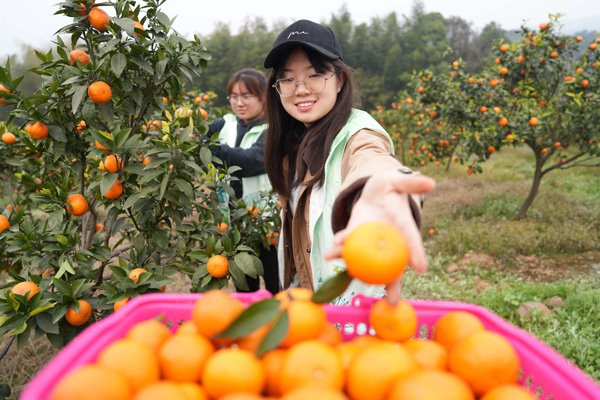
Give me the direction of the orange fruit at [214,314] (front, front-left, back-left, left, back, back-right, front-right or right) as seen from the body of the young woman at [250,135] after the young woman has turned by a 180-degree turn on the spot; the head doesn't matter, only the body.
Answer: back-right

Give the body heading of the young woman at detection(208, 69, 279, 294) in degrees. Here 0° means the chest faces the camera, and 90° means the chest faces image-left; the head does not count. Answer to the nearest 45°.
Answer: approximately 45°

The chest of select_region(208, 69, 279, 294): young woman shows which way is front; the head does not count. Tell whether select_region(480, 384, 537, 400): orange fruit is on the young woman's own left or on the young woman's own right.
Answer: on the young woman's own left

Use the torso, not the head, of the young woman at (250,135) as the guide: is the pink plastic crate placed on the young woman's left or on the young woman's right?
on the young woman's left

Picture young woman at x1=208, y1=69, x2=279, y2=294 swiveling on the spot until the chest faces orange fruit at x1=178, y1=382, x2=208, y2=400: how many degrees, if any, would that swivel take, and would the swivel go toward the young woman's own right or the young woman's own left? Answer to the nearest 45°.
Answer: approximately 45° to the young woman's own left

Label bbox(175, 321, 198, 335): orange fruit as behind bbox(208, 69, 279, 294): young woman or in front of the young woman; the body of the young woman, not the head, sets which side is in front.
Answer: in front

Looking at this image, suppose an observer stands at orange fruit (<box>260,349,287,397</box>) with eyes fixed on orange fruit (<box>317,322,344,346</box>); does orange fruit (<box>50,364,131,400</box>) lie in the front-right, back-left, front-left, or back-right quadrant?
back-left

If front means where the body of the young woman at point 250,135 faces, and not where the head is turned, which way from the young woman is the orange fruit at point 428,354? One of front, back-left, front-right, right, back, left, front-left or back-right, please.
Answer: front-left
